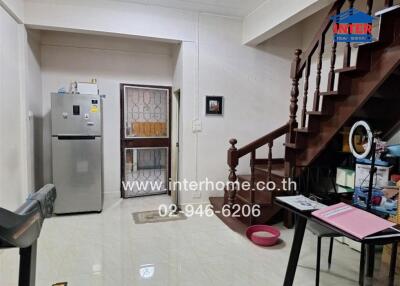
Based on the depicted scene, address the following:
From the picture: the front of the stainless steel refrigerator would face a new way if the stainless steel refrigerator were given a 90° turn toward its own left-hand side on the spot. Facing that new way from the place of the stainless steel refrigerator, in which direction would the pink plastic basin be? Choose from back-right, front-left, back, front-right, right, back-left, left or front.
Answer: front-right

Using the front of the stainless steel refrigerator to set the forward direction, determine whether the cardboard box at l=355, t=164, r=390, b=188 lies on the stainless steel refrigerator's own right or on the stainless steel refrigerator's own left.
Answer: on the stainless steel refrigerator's own left

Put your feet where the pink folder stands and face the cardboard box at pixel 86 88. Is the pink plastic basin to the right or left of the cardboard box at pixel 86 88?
right

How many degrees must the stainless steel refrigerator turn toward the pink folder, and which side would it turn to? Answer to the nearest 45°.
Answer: approximately 45° to its left

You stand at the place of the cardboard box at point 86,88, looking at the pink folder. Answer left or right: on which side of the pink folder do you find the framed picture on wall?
left

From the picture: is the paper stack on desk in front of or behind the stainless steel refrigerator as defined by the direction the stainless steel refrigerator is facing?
in front

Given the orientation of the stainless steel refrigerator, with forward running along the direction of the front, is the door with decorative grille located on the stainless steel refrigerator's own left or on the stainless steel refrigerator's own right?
on the stainless steel refrigerator's own left

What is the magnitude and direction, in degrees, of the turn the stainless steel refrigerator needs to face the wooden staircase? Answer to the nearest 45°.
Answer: approximately 45° to its left

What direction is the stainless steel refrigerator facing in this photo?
toward the camera

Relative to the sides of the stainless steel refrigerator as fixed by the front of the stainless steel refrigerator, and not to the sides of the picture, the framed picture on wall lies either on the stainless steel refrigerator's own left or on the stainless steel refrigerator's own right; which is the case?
on the stainless steel refrigerator's own left

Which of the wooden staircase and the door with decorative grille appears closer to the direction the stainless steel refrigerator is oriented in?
the wooden staircase
